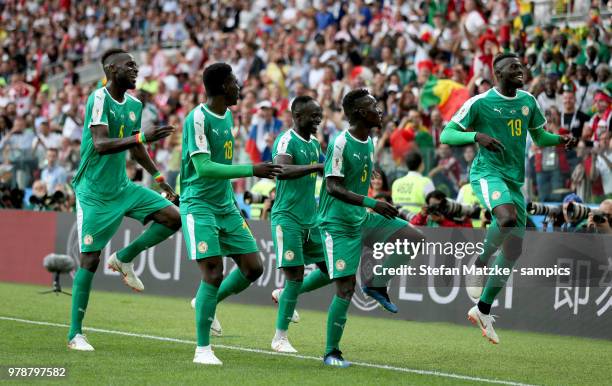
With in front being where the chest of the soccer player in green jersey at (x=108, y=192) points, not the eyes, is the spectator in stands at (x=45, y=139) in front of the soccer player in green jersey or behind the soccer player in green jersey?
behind

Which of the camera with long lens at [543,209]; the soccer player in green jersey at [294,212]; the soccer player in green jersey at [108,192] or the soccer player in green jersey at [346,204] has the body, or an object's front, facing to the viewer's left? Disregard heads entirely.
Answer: the camera with long lens

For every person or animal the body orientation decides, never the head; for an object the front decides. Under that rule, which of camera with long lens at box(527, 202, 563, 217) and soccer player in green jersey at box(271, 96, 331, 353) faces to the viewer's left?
the camera with long lens

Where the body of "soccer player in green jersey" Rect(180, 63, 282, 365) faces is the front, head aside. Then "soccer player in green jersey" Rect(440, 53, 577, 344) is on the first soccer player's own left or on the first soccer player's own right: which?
on the first soccer player's own left

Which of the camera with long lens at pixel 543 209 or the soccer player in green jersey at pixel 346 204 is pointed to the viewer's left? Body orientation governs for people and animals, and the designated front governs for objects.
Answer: the camera with long lens

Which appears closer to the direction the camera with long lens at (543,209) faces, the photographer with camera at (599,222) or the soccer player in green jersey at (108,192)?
the soccer player in green jersey

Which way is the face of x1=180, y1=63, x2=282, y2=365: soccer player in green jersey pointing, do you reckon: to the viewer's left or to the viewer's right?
to the viewer's right

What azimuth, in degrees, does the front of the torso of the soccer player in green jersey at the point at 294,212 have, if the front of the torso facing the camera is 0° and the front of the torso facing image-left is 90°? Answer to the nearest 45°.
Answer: approximately 315°

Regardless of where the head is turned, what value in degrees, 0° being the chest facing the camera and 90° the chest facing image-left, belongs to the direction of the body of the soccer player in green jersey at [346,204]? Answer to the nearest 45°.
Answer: approximately 315°

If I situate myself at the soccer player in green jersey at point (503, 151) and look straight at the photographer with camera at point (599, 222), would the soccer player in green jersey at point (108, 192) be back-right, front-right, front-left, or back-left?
back-left

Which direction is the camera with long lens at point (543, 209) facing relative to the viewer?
to the viewer's left
